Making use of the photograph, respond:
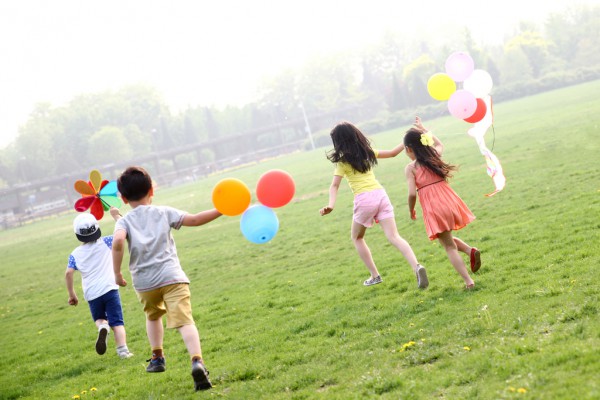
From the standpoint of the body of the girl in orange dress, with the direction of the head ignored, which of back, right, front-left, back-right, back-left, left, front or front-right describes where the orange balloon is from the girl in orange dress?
left

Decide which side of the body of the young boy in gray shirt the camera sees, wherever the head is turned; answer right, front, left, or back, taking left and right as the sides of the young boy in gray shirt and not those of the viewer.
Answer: back

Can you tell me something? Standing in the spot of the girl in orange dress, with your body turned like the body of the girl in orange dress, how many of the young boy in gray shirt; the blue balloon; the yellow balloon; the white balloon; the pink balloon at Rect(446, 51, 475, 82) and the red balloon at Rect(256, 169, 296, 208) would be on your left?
3

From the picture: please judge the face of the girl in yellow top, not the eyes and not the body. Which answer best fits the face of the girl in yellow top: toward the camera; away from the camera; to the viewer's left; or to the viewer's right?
away from the camera

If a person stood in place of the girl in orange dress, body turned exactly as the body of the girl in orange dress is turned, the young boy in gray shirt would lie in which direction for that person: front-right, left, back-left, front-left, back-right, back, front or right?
left

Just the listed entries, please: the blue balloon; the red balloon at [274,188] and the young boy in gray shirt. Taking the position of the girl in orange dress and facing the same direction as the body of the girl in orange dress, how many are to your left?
3

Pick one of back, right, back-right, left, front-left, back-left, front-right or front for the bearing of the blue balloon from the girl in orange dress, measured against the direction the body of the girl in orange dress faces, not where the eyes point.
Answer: left

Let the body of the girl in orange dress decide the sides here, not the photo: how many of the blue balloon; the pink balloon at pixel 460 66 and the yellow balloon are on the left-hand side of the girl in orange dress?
1

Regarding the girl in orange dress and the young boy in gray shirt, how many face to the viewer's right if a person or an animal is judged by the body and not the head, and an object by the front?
0

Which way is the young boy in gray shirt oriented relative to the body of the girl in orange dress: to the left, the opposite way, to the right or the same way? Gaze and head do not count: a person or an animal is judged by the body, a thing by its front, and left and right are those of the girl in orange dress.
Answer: the same way

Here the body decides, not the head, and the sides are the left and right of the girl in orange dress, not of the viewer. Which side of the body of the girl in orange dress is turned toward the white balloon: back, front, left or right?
right
